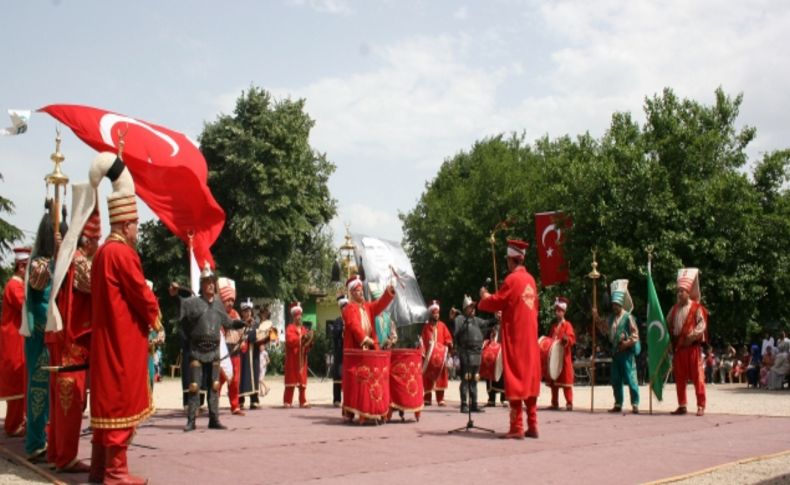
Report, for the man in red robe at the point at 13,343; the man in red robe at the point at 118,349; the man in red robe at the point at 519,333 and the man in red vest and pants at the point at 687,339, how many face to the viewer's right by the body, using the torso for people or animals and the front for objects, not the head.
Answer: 2

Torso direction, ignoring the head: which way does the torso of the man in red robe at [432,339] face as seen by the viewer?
toward the camera

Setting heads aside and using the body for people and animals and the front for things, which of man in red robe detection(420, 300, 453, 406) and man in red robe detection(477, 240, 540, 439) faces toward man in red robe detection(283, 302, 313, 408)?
man in red robe detection(477, 240, 540, 439)

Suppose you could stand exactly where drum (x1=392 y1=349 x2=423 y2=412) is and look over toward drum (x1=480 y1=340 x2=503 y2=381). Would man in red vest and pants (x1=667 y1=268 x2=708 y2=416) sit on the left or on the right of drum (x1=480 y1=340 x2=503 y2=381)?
right

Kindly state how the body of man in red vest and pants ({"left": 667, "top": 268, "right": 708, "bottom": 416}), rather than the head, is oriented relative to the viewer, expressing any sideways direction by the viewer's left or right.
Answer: facing the viewer and to the left of the viewer

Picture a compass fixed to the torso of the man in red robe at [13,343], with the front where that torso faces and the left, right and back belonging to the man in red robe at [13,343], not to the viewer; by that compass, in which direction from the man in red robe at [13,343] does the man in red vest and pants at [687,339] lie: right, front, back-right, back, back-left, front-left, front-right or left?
front

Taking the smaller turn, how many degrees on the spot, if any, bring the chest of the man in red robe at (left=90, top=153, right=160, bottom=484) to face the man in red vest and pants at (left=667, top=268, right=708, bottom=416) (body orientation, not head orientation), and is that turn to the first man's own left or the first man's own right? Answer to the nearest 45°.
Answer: approximately 45° to the first man's own left

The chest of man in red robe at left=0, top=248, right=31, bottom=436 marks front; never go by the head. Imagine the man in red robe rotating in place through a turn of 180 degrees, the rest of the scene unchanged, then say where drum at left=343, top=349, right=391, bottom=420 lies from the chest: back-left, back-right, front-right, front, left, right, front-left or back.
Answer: back

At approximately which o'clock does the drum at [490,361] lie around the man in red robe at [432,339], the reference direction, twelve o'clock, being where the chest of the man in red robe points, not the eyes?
The drum is roughly at 8 o'clock from the man in red robe.

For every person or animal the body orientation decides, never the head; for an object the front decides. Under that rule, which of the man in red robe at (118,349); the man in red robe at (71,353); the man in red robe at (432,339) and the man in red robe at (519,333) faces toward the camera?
the man in red robe at (432,339)

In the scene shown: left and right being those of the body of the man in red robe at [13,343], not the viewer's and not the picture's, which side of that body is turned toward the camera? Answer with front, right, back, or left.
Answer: right

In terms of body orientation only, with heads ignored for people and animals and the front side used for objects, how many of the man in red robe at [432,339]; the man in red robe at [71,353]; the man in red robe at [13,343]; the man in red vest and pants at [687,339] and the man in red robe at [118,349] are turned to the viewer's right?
3

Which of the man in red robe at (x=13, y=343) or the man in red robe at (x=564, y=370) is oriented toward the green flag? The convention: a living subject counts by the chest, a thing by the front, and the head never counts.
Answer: the man in red robe at (x=13, y=343)

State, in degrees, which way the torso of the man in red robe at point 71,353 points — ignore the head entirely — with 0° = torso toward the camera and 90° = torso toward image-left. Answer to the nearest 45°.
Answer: approximately 270°

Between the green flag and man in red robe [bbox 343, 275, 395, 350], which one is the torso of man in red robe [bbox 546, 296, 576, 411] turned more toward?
the man in red robe
